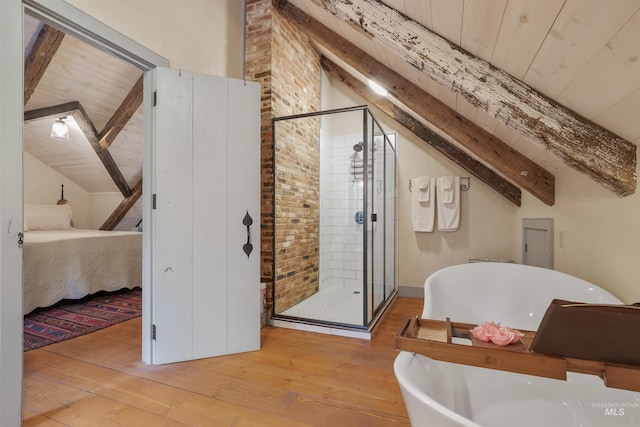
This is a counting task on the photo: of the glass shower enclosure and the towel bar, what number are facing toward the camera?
1

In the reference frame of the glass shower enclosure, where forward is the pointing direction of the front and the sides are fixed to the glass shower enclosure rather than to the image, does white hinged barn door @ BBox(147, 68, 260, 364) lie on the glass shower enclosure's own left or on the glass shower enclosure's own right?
on the glass shower enclosure's own right

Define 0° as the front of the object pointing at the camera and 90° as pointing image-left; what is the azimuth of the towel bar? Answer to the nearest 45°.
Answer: approximately 0°

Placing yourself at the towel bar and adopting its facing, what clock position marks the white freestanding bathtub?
The white freestanding bathtub is roughly at 12 o'clock from the towel bar.
